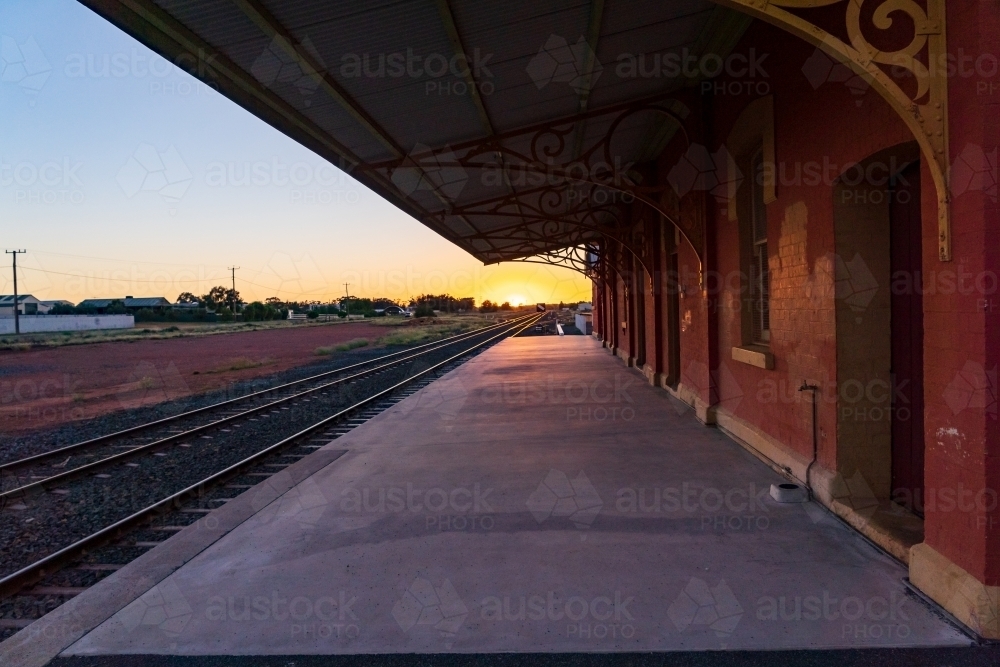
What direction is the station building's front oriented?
to the viewer's left

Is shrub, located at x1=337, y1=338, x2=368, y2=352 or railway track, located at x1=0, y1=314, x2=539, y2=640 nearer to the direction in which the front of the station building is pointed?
the railway track

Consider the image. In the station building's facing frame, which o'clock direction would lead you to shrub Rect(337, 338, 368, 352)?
The shrub is roughly at 2 o'clock from the station building.
